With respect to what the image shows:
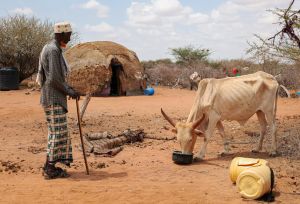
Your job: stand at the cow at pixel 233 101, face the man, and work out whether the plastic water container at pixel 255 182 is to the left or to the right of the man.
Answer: left

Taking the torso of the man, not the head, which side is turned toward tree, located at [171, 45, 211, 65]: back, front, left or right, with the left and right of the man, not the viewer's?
left

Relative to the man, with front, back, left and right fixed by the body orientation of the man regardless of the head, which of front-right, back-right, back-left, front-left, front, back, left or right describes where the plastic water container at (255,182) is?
front-right

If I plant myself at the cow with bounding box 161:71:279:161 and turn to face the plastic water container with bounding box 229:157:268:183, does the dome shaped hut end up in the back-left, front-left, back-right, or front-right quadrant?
back-right

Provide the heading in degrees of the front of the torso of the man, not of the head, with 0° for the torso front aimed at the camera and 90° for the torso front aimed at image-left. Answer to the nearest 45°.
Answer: approximately 270°

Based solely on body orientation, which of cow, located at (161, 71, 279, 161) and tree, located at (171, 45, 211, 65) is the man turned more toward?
the cow

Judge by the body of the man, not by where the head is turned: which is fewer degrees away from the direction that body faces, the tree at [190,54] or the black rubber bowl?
the black rubber bowl

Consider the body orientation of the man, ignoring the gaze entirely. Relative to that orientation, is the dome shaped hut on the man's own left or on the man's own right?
on the man's own left

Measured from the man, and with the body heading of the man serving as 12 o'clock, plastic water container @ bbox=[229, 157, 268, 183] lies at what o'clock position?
The plastic water container is roughly at 1 o'clock from the man.

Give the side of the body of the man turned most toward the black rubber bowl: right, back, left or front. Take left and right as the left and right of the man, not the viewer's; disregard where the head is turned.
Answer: front

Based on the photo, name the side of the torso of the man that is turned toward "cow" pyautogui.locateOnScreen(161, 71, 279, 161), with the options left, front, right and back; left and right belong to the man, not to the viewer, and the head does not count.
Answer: front

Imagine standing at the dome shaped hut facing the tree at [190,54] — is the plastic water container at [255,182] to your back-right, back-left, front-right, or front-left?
back-right
